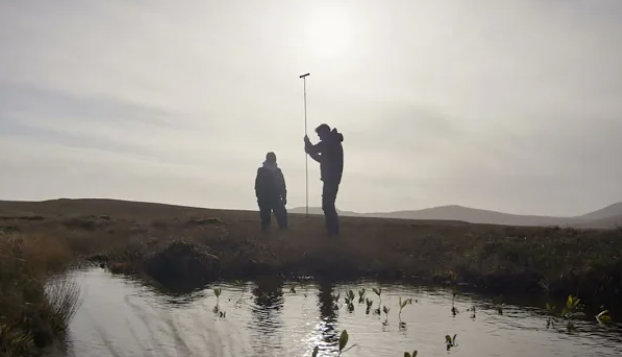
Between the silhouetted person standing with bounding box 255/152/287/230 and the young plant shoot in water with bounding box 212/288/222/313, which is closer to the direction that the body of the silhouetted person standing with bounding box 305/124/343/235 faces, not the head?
the silhouetted person standing

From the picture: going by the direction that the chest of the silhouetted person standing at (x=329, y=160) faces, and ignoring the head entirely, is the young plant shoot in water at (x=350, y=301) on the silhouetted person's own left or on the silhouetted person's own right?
on the silhouetted person's own left

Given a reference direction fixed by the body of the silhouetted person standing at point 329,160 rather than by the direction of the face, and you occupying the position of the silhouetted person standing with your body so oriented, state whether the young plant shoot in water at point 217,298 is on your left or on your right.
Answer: on your left

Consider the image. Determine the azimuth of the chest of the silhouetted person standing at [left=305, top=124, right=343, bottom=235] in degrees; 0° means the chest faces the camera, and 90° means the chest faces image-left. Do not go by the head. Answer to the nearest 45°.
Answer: approximately 90°

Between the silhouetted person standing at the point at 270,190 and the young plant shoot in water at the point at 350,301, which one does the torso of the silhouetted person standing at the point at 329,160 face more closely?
the silhouetted person standing

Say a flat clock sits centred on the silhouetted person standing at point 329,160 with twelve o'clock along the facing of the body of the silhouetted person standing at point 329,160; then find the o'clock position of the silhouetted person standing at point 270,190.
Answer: the silhouetted person standing at point 270,190 is roughly at 1 o'clock from the silhouetted person standing at point 329,160.
